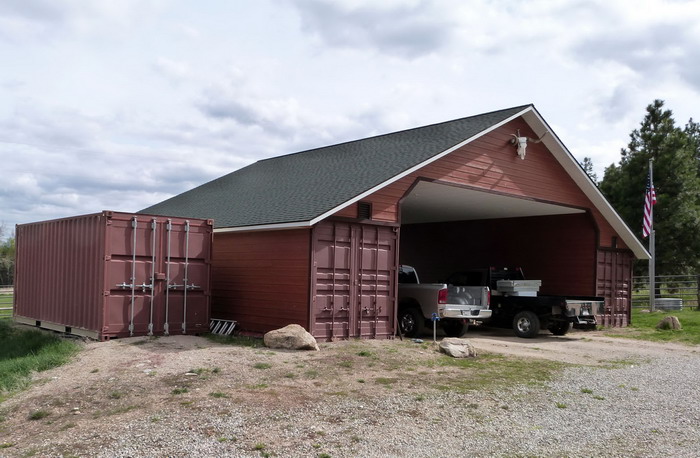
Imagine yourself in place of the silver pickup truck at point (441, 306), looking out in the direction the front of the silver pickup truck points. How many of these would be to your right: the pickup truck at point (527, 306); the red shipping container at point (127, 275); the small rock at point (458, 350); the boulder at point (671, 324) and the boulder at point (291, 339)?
2

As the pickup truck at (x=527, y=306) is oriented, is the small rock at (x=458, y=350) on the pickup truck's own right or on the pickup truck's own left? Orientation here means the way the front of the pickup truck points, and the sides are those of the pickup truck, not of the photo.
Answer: on the pickup truck's own left

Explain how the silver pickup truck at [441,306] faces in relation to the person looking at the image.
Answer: facing away from the viewer and to the left of the viewer

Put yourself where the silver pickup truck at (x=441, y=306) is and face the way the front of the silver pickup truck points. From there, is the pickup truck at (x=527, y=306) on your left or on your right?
on your right

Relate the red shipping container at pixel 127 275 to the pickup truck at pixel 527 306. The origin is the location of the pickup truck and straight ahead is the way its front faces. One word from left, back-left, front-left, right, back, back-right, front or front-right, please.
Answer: left

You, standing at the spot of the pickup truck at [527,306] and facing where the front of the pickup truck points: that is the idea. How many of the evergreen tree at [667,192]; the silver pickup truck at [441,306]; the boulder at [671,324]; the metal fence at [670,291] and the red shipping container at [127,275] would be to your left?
2

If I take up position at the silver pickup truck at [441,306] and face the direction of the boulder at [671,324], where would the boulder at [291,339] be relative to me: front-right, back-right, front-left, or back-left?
back-right

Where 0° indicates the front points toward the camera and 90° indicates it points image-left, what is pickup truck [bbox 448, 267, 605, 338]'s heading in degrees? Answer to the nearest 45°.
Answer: approximately 135°

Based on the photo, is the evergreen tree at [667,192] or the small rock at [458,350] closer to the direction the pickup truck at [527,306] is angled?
the evergreen tree

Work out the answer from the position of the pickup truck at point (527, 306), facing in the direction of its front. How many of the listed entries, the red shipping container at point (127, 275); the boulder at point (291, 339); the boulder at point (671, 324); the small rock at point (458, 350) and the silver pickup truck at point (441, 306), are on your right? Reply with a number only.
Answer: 1
